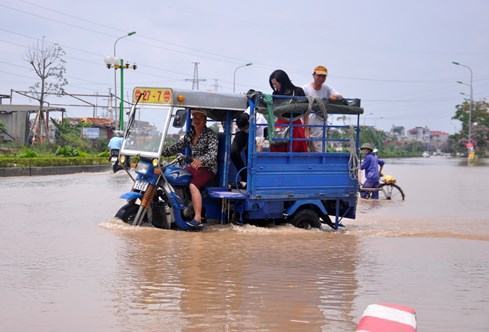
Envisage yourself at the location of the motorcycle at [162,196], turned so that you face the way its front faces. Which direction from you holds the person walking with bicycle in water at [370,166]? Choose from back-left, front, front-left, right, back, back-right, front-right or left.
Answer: back

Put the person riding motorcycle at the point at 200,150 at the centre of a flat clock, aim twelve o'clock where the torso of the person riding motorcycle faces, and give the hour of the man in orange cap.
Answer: The man in orange cap is roughly at 7 o'clock from the person riding motorcycle.

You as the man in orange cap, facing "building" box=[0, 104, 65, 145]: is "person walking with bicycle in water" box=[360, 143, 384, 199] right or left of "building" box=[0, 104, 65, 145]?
right

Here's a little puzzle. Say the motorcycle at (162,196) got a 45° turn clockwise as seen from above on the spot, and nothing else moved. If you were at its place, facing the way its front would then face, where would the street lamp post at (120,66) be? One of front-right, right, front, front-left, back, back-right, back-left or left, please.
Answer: right

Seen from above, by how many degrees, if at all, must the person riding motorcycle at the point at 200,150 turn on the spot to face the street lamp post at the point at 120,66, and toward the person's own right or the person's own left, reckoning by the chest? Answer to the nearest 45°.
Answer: approximately 135° to the person's own right

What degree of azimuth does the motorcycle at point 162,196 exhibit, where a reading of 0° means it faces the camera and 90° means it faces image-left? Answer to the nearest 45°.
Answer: approximately 45°

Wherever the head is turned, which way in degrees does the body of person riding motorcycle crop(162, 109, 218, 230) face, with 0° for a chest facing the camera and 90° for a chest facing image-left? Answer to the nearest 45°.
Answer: approximately 45°

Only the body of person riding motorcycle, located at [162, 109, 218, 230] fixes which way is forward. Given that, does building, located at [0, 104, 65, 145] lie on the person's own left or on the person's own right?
on the person's own right

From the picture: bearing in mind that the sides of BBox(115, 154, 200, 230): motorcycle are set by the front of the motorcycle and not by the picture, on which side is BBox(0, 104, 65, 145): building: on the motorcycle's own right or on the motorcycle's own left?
on the motorcycle's own right
